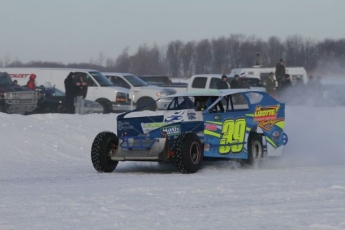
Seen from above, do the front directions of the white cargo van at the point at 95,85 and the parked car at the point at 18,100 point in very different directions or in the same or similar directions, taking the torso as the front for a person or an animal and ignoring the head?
same or similar directions

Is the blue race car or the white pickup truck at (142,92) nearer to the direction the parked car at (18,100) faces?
the blue race car

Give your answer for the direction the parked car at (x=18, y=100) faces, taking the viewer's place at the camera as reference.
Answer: facing the viewer and to the right of the viewer

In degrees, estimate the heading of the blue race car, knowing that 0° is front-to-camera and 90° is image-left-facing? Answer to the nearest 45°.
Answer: approximately 45°

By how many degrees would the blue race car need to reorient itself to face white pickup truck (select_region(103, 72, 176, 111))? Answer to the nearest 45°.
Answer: approximately 135° to its right

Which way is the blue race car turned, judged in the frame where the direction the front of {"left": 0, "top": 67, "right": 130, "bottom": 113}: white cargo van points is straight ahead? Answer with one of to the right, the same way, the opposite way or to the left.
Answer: to the right

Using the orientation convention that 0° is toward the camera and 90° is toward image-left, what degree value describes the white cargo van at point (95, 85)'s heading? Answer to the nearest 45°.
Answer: approximately 315°

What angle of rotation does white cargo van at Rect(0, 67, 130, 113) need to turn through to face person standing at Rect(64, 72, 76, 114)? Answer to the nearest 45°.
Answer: approximately 45° to its right

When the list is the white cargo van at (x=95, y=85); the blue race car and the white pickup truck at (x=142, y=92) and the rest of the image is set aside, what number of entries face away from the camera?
0

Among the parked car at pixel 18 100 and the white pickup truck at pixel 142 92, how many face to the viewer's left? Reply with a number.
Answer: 0

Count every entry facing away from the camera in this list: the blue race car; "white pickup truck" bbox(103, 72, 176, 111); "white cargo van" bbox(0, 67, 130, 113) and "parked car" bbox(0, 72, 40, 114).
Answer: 0

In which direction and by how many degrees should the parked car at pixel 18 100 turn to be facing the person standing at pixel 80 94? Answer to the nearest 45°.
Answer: approximately 45° to its left

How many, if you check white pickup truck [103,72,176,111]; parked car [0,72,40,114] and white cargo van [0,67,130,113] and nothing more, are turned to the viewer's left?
0

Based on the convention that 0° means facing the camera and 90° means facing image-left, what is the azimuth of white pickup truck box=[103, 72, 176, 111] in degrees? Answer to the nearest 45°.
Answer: approximately 315°

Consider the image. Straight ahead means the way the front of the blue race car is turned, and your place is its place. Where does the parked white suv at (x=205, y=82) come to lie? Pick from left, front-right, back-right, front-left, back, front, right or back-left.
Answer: back-right
